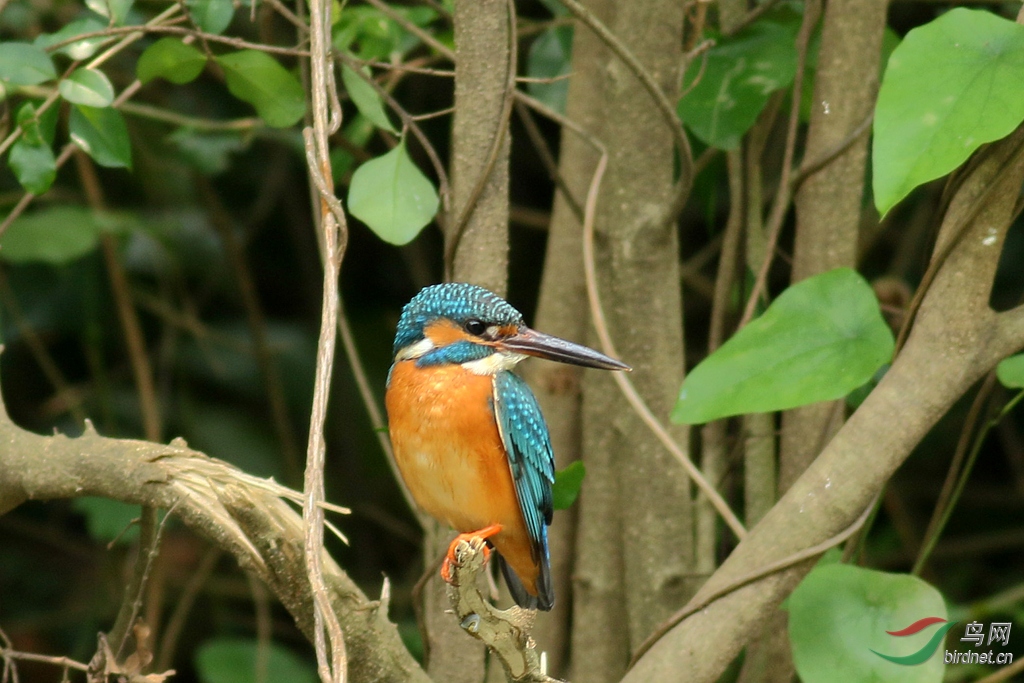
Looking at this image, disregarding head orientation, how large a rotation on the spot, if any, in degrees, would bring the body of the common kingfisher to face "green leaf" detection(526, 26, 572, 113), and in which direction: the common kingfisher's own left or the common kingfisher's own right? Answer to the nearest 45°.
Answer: approximately 135° to the common kingfisher's own right

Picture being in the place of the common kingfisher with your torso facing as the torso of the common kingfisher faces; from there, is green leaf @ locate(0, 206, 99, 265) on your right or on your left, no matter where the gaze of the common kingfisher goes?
on your right

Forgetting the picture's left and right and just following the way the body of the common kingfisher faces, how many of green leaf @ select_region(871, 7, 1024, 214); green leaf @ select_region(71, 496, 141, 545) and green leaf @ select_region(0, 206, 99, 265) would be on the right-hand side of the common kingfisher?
2

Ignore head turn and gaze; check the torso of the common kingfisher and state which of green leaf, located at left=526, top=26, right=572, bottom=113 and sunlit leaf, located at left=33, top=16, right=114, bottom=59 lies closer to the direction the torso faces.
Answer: the sunlit leaf
